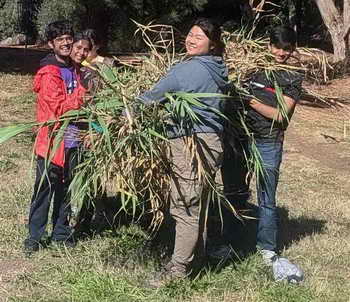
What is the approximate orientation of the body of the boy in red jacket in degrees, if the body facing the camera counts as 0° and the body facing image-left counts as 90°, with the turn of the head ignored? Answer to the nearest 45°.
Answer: approximately 315°

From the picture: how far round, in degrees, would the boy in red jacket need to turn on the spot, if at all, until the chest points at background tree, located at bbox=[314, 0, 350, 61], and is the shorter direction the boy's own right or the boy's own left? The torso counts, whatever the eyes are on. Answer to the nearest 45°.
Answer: approximately 90° to the boy's own left

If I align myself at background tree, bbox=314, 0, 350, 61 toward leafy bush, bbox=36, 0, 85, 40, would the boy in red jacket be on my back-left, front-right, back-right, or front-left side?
front-left

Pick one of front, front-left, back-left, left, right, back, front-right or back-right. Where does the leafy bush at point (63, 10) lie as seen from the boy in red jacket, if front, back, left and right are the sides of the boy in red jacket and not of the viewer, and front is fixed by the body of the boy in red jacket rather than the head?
back-left
